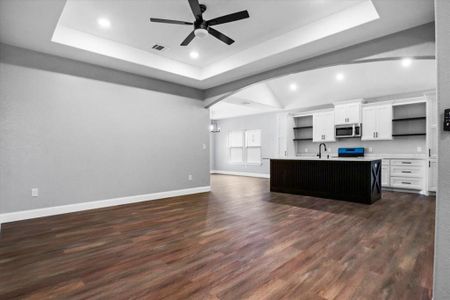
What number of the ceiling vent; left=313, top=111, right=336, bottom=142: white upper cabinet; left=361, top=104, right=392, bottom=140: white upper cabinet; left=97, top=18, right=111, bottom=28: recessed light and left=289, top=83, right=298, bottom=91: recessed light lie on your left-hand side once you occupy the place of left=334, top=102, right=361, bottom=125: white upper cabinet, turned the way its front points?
1

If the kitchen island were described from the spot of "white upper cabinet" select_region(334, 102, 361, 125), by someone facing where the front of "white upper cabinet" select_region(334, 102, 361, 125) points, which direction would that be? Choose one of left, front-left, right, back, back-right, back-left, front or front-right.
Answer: front

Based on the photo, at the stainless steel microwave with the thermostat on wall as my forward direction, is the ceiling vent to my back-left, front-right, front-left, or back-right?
front-right

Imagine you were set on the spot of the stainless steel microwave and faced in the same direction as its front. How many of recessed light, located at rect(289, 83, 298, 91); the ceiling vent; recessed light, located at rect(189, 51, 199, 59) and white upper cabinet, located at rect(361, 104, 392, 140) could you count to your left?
1

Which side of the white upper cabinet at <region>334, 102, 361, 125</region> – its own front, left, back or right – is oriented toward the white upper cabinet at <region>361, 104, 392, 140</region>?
left

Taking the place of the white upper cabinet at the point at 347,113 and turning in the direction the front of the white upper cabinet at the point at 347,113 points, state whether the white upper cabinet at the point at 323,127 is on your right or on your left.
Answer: on your right

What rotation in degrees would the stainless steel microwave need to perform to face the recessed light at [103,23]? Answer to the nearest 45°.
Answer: approximately 45° to its right

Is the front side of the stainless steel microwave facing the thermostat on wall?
yes

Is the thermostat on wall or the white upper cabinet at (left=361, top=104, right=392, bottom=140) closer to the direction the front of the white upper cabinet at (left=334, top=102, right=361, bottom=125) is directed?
the thermostat on wall

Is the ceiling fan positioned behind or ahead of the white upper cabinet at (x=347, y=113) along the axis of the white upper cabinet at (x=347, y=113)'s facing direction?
ahead

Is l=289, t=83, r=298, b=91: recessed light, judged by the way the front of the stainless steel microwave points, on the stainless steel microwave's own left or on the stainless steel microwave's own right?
on the stainless steel microwave's own right

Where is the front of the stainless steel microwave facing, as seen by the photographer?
facing the viewer

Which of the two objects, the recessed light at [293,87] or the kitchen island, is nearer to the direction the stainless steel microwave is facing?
the kitchen island
